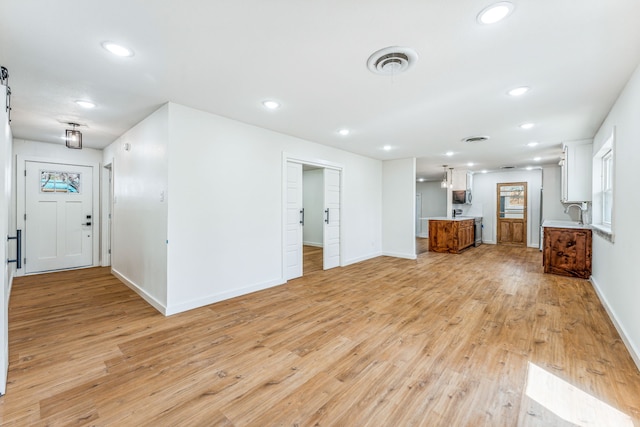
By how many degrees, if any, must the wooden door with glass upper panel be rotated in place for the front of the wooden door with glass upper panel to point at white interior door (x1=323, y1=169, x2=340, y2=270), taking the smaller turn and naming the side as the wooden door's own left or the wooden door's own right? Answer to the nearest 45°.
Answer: approximately 45° to the wooden door's own right

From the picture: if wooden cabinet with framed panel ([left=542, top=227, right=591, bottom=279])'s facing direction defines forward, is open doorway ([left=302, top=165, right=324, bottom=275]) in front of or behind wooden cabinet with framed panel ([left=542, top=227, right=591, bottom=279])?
in front

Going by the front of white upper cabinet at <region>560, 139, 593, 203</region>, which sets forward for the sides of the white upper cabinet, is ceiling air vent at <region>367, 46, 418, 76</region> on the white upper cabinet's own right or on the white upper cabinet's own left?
on the white upper cabinet's own left

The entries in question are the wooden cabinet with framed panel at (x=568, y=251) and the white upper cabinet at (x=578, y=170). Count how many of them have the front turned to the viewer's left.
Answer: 2

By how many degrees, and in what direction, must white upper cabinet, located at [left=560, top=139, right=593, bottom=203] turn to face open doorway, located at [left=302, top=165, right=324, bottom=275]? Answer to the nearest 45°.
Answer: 0° — it already faces it

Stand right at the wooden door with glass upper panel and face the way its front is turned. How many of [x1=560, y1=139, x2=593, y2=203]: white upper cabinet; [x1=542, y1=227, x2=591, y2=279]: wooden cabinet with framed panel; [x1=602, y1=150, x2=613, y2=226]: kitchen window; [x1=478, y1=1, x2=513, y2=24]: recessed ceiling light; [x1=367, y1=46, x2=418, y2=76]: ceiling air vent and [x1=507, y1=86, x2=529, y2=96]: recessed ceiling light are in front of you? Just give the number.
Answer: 6

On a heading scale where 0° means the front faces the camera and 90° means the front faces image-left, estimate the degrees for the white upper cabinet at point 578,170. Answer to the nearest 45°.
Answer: approximately 90°

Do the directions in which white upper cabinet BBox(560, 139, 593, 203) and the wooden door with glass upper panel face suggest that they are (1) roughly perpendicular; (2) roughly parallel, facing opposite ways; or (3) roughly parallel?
roughly perpendicular

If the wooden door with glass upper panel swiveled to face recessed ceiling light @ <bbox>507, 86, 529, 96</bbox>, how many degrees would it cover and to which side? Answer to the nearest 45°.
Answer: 0° — it already faces it

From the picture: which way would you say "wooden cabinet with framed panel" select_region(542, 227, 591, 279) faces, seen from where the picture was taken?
facing to the left of the viewer

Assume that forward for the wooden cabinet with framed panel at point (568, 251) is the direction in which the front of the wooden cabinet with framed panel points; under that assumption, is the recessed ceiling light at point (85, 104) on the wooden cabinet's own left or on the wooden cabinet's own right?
on the wooden cabinet's own left

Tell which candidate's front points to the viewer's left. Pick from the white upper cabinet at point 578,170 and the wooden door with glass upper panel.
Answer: the white upper cabinet

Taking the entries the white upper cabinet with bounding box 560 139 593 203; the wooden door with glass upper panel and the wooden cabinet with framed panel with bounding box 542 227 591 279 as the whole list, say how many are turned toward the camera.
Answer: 1

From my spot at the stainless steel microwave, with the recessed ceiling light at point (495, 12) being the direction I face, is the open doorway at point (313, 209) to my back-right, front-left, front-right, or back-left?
front-right

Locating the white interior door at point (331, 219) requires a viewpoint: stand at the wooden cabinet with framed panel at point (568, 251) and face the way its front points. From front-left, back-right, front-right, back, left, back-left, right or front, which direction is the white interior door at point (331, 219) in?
front-left

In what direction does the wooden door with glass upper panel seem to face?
toward the camera
